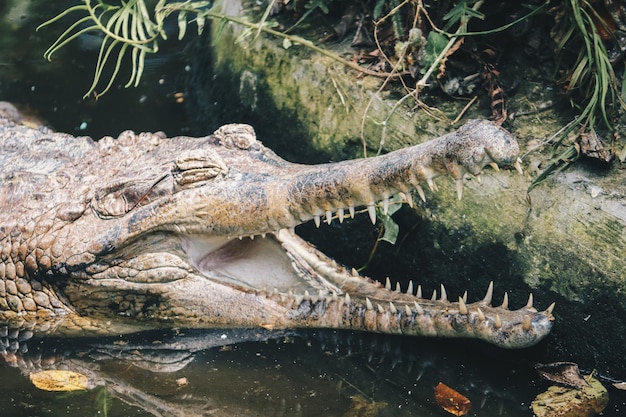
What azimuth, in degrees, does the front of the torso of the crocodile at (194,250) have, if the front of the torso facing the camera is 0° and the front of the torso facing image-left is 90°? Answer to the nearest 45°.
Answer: approximately 270°

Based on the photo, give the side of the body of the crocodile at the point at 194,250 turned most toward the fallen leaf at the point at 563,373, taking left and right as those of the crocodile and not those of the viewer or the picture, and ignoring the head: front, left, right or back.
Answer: front

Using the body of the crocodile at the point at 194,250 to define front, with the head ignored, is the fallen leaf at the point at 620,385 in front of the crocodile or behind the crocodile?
in front

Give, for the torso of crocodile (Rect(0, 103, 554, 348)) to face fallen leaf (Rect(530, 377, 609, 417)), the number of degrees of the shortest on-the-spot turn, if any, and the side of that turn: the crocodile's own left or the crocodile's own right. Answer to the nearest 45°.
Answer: approximately 45° to the crocodile's own right

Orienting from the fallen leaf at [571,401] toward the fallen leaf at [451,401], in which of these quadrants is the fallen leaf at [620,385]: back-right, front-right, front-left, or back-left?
back-right

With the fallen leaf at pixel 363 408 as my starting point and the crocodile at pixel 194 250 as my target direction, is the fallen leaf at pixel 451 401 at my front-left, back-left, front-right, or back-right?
back-right

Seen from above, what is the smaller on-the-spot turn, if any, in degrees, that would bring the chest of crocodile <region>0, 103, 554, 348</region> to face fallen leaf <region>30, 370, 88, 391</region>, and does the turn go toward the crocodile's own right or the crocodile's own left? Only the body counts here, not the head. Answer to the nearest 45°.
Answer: approximately 135° to the crocodile's own right

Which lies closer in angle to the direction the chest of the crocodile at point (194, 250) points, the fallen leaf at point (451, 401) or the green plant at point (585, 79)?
the green plant

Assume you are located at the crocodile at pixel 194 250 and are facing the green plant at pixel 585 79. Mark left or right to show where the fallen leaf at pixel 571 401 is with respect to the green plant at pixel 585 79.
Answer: right

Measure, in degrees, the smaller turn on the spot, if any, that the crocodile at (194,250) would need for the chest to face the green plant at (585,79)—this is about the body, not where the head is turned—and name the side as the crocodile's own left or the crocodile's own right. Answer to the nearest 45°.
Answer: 0° — it already faces it
